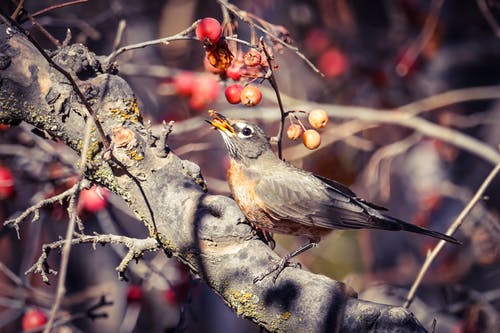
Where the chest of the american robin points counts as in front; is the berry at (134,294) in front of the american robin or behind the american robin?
in front

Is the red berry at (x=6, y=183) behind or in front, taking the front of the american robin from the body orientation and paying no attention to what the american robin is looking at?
in front

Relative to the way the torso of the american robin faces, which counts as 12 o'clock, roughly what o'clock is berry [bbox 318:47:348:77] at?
The berry is roughly at 3 o'clock from the american robin.

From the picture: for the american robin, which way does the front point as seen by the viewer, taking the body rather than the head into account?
to the viewer's left

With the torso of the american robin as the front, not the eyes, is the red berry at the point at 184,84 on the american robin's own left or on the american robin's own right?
on the american robin's own right
